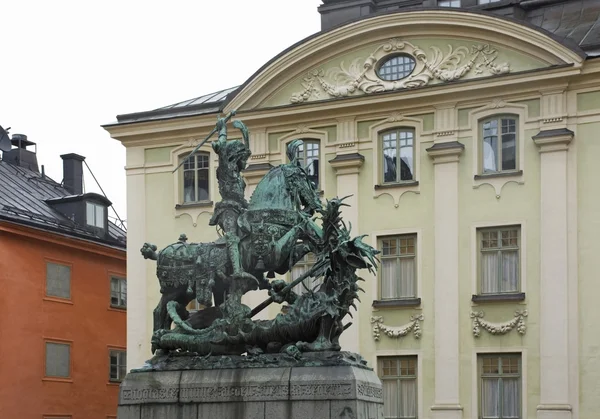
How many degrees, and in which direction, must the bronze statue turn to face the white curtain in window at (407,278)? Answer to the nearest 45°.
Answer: approximately 90° to its left

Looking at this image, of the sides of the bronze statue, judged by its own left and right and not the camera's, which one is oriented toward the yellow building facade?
left

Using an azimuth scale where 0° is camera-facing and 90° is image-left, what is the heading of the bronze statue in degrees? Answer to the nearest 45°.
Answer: approximately 270°
